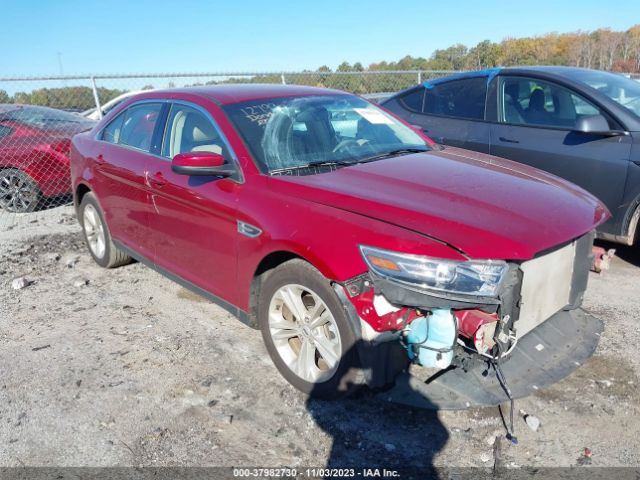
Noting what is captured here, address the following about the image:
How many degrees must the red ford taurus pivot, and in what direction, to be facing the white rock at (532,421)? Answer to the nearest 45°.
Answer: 0° — it already faces it

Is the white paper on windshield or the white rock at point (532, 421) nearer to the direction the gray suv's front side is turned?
the white rock

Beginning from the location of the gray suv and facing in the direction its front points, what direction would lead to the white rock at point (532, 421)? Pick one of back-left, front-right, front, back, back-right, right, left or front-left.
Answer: front-right

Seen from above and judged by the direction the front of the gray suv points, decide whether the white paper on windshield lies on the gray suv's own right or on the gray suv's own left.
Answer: on the gray suv's own right

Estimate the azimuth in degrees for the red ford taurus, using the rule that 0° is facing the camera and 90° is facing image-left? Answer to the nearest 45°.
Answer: approximately 315°

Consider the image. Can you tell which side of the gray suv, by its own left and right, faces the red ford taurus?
right

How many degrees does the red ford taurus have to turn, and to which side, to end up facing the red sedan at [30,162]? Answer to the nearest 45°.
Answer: approximately 180°
